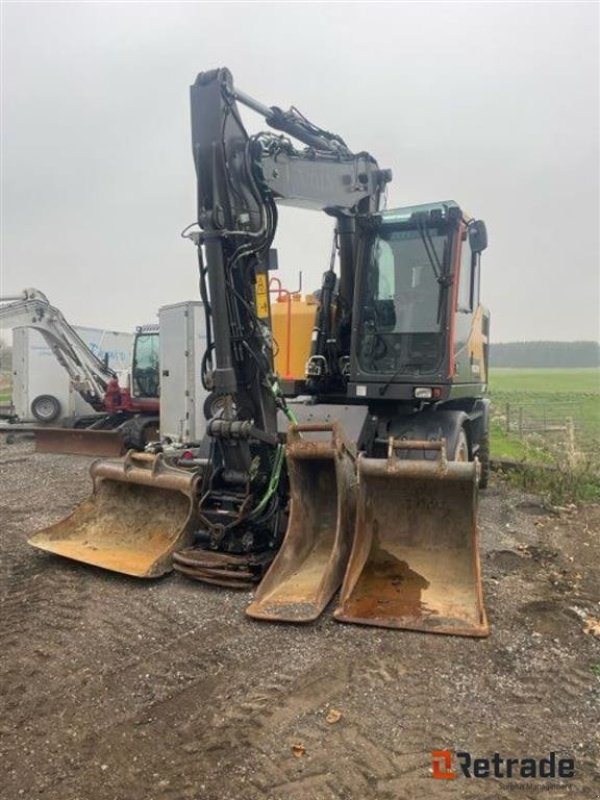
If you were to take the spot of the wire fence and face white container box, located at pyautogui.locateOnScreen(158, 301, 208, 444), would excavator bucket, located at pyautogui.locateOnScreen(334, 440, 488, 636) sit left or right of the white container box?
left

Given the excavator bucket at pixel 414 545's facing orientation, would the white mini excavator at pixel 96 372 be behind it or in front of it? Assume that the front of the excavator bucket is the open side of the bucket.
behind

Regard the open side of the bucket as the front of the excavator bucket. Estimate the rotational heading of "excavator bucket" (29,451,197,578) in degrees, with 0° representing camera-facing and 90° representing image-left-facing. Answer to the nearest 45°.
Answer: approximately 45°

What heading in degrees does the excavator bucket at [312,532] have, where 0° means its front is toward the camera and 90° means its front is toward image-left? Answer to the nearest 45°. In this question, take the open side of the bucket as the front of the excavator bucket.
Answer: approximately 45°

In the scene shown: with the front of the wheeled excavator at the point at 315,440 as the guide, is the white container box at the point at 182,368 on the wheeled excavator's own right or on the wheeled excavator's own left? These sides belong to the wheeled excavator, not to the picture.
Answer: on the wheeled excavator's own right

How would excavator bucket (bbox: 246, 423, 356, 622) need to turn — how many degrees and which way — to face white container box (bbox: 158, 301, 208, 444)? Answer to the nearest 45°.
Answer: approximately 135° to its right

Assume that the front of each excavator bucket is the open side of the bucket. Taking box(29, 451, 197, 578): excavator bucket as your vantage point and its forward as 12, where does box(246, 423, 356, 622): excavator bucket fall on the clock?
box(246, 423, 356, 622): excavator bucket is roughly at 9 o'clock from box(29, 451, 197, 578): excavator bucket.

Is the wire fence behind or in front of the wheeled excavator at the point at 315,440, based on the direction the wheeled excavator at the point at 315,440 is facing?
behind

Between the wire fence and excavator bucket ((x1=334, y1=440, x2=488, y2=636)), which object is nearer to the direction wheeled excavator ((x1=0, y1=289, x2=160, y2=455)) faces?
the excavator bucket
